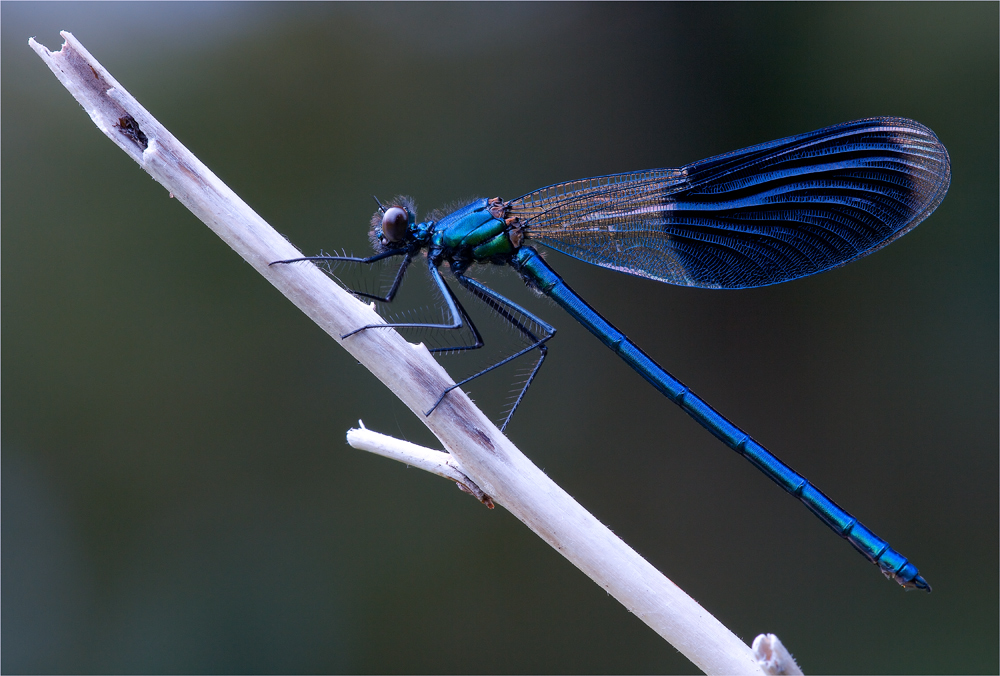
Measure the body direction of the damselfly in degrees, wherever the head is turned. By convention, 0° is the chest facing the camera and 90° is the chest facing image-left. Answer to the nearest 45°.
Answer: approximately 90°
